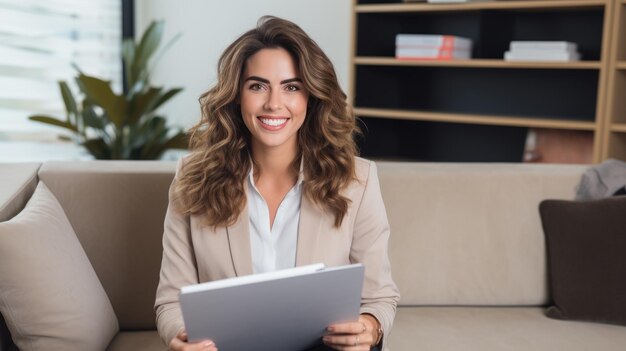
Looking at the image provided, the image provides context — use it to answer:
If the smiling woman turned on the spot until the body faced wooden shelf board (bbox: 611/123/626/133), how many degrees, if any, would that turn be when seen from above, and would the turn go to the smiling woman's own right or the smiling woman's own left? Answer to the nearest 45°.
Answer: approximately 135° to the smiling woman's own left

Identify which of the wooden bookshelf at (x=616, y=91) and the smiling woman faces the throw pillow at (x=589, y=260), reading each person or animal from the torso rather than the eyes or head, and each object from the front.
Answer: the wooden bookshelf

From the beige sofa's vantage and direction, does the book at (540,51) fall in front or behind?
behind

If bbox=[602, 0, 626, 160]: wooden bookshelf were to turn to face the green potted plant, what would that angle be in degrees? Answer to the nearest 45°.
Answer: approximately 90° to its right

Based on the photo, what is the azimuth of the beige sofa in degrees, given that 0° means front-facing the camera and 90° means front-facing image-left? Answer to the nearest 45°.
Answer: approximately 0°

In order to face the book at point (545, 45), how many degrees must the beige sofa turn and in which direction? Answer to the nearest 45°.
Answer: approximately 135° to its left

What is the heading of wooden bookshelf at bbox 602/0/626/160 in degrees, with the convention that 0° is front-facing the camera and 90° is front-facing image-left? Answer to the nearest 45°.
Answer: approximately 0°

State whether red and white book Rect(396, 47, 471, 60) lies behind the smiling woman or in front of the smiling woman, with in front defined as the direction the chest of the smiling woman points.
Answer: behind

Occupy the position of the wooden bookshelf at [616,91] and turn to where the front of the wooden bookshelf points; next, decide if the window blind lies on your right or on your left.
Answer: on your right

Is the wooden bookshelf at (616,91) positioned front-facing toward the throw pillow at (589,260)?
yes
